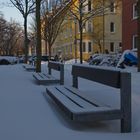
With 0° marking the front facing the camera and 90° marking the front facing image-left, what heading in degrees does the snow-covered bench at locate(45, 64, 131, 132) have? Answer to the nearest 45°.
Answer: approximately 45°

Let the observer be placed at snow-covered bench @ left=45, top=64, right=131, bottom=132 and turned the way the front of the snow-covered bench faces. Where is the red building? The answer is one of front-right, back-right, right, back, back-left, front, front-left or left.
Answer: back-right
